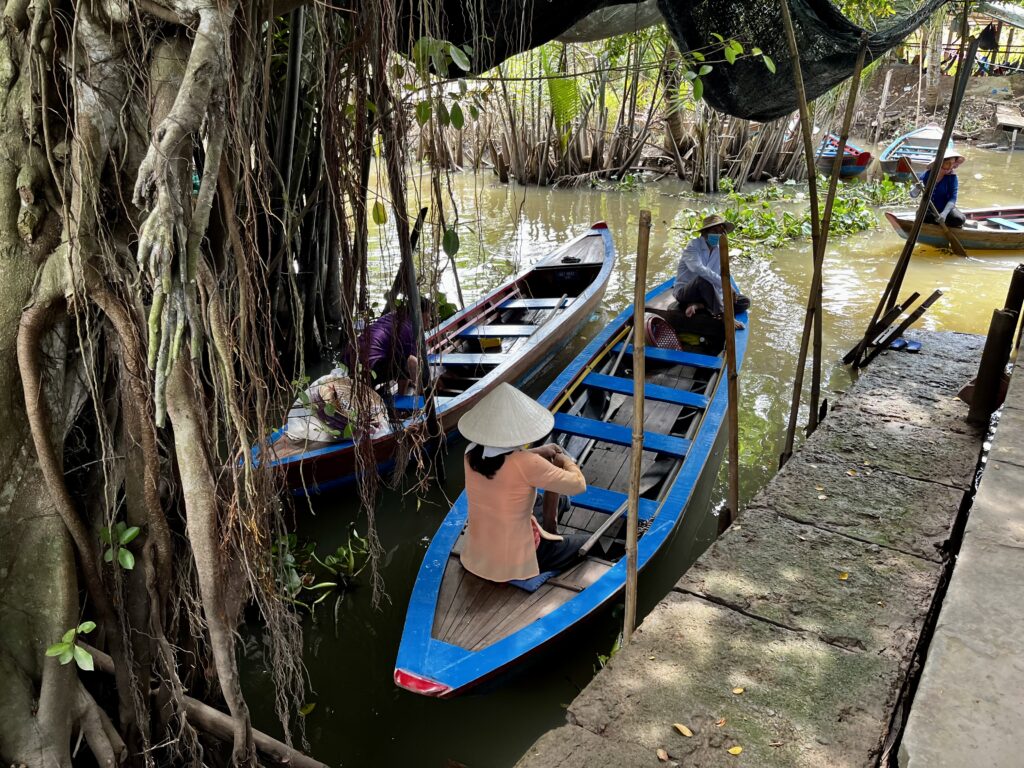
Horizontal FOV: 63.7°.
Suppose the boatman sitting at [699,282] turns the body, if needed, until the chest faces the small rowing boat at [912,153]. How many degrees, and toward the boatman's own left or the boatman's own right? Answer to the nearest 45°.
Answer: approximately 135° to the boatman's own left

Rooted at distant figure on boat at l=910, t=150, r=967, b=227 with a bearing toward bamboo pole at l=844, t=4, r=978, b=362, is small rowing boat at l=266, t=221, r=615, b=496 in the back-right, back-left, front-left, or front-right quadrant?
front-right

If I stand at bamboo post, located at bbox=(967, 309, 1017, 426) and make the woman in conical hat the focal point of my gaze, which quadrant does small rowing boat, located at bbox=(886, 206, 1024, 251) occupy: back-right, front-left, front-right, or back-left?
back-right

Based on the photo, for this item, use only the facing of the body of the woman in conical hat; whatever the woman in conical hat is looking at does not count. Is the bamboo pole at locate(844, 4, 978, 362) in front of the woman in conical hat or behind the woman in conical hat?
in front

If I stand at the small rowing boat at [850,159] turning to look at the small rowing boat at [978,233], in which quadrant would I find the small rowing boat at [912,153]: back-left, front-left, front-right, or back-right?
front-left

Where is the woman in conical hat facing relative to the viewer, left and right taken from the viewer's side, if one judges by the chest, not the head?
facing away from the viewer and to the right of the viewer

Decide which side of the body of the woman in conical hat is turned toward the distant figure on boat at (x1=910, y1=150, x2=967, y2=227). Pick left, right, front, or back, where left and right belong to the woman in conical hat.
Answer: front

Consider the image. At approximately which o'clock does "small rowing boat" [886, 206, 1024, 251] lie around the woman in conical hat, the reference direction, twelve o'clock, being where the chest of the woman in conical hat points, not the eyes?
The small rowing boat is roughly at 12 o'clock from the woman in conical hat.

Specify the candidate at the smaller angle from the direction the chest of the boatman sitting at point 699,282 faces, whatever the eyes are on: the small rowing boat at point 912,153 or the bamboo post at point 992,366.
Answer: the bamboo post

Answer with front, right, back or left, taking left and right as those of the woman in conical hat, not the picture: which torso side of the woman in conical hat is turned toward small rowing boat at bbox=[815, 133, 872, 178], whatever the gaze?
front
